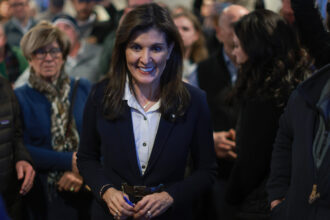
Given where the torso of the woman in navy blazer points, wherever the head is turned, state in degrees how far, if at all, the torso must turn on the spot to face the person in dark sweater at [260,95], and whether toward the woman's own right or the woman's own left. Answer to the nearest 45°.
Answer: approximately 135° to the woman's own left

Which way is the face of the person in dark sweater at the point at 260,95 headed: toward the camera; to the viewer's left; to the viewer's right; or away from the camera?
to the viewer's left

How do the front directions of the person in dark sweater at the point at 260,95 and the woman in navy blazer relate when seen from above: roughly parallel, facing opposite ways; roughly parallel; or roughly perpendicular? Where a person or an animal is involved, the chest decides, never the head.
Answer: roughly perpendicular

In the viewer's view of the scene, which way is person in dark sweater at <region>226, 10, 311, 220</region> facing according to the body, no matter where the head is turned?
to the viewer's left

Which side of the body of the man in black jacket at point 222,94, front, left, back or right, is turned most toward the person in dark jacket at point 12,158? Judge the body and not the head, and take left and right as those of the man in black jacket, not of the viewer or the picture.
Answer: right

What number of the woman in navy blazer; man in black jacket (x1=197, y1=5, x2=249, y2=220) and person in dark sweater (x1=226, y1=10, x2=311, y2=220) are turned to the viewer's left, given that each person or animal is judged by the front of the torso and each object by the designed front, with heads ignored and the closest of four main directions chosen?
1

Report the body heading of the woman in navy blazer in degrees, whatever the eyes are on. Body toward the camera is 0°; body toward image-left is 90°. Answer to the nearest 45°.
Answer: approximately 0°
